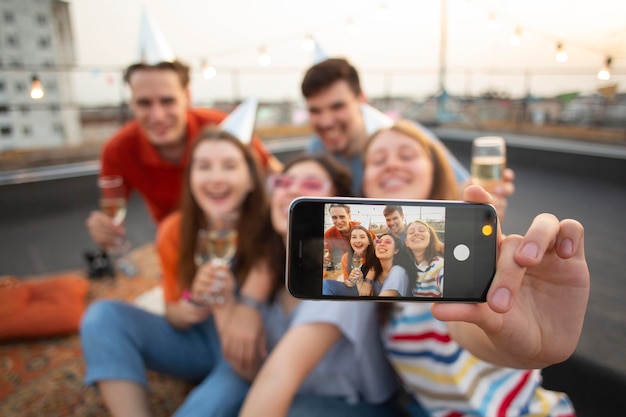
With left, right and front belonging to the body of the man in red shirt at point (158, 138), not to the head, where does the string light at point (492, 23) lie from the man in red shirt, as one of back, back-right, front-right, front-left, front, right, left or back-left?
left

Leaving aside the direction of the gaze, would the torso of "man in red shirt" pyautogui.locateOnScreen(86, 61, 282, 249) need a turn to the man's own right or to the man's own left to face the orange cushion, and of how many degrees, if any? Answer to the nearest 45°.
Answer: approximately 45° to the man's own right

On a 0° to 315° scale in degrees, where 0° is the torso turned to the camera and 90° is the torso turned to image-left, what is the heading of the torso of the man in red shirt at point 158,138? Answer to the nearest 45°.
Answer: approximately 0°

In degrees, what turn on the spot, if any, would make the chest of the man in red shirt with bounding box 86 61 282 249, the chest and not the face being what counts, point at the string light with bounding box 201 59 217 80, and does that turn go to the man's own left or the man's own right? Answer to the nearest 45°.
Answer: approximately 180°

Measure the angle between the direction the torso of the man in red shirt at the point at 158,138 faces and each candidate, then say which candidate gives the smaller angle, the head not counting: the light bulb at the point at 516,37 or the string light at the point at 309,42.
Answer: the light bulb
